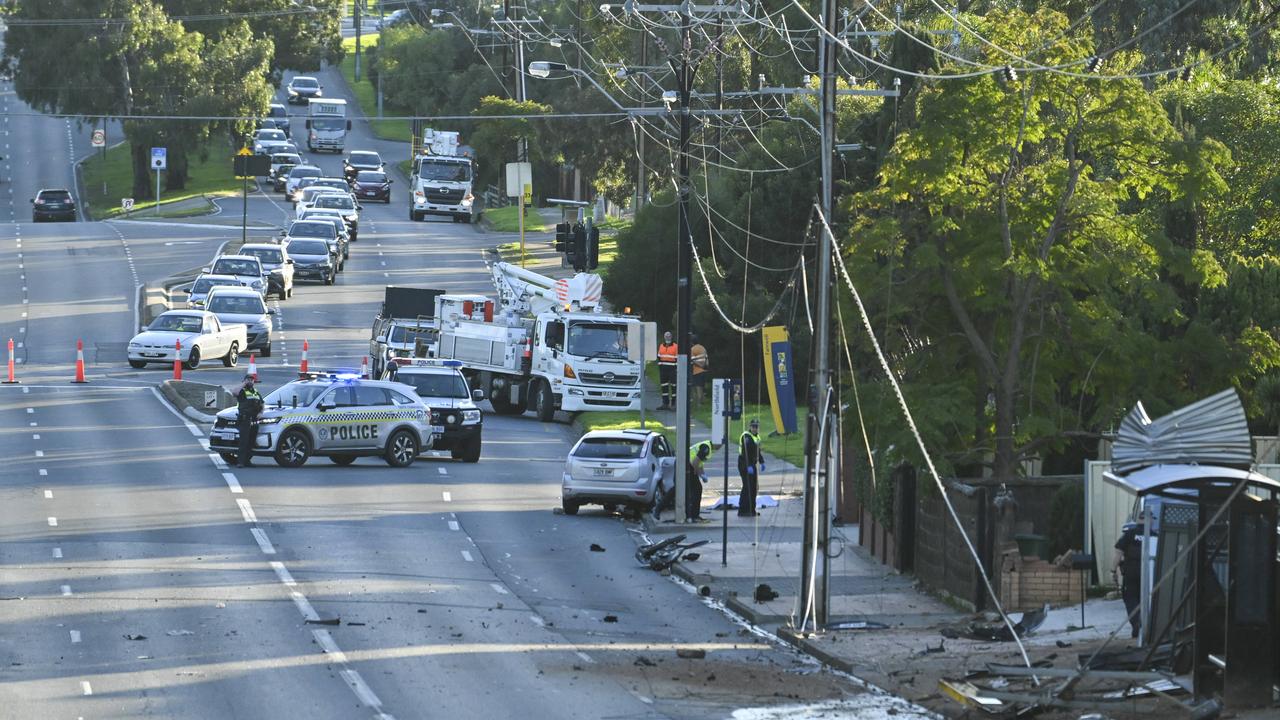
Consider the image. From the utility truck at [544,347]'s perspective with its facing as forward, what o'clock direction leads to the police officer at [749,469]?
The police officer is roughly at 1 o'clock from the utility truck.

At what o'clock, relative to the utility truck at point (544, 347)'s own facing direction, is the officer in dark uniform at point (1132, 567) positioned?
The officer in dark uniform is roughly at 1 o'clock from the utility truck.

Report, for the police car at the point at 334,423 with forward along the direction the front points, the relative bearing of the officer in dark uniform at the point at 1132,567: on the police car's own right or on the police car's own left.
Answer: on the police car's own left

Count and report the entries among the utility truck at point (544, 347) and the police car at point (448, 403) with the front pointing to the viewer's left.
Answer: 0

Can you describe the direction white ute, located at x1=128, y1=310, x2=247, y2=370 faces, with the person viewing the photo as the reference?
facing the viewer and to the left of the viewer

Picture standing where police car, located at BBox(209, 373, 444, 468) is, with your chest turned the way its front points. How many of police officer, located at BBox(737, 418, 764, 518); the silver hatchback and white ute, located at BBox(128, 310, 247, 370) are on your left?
2

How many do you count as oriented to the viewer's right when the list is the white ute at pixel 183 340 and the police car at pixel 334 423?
0

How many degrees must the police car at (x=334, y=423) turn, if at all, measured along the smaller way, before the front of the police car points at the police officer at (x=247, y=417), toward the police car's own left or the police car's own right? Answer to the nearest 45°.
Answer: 0° — it already faces them

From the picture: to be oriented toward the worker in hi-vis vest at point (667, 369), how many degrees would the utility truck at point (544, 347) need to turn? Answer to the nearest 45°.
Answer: approximately 45° to its left

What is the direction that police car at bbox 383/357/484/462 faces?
toward the camera

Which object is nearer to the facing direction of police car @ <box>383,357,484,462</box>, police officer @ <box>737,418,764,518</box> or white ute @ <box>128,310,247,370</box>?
the police officer

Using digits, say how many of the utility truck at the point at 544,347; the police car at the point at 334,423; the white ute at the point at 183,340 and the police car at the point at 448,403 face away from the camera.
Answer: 0

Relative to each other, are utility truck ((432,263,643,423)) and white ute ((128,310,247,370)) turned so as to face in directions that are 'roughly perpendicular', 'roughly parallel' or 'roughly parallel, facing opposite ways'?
roughly perpendicular

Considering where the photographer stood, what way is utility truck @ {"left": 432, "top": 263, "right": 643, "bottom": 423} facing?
facing the viewer and to the right of the viewer

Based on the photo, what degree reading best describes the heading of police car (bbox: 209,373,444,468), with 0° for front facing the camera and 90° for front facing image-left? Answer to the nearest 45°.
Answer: approximately 45°
